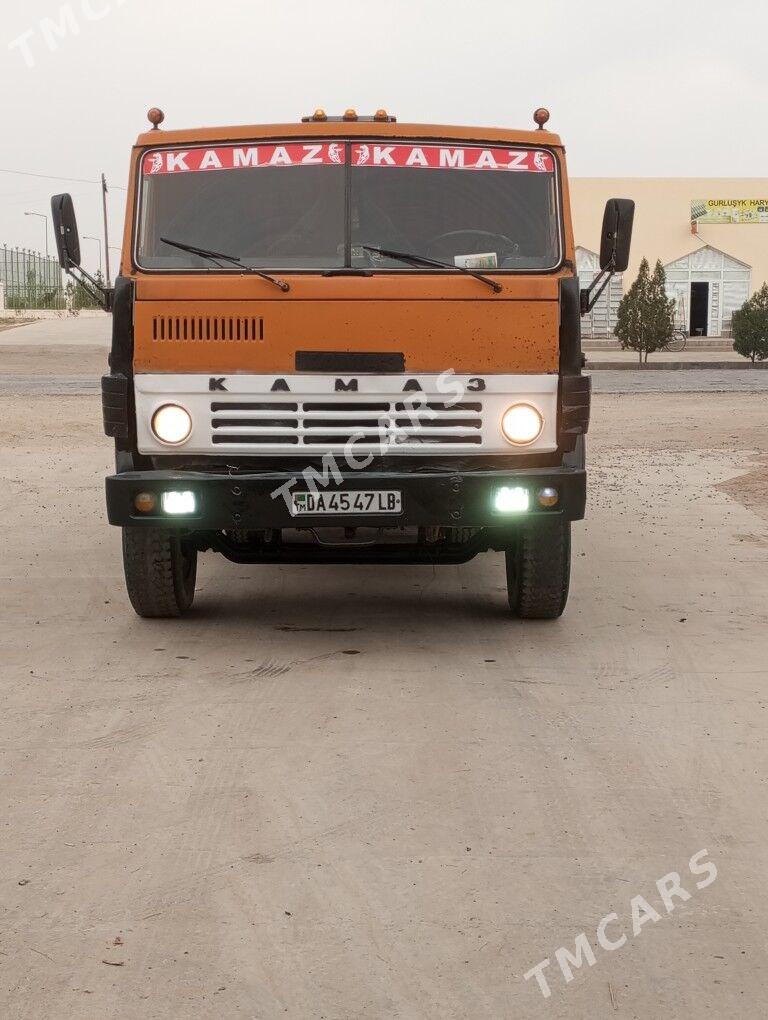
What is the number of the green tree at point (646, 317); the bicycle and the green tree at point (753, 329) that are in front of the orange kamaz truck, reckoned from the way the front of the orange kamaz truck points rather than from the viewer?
0

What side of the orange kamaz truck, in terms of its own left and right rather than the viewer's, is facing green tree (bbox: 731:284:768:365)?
back

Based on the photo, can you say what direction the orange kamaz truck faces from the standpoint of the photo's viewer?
facing the viewer

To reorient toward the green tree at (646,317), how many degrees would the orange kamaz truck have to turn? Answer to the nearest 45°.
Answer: approximately 180°

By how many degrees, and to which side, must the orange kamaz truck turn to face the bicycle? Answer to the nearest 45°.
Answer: approximately 180°
